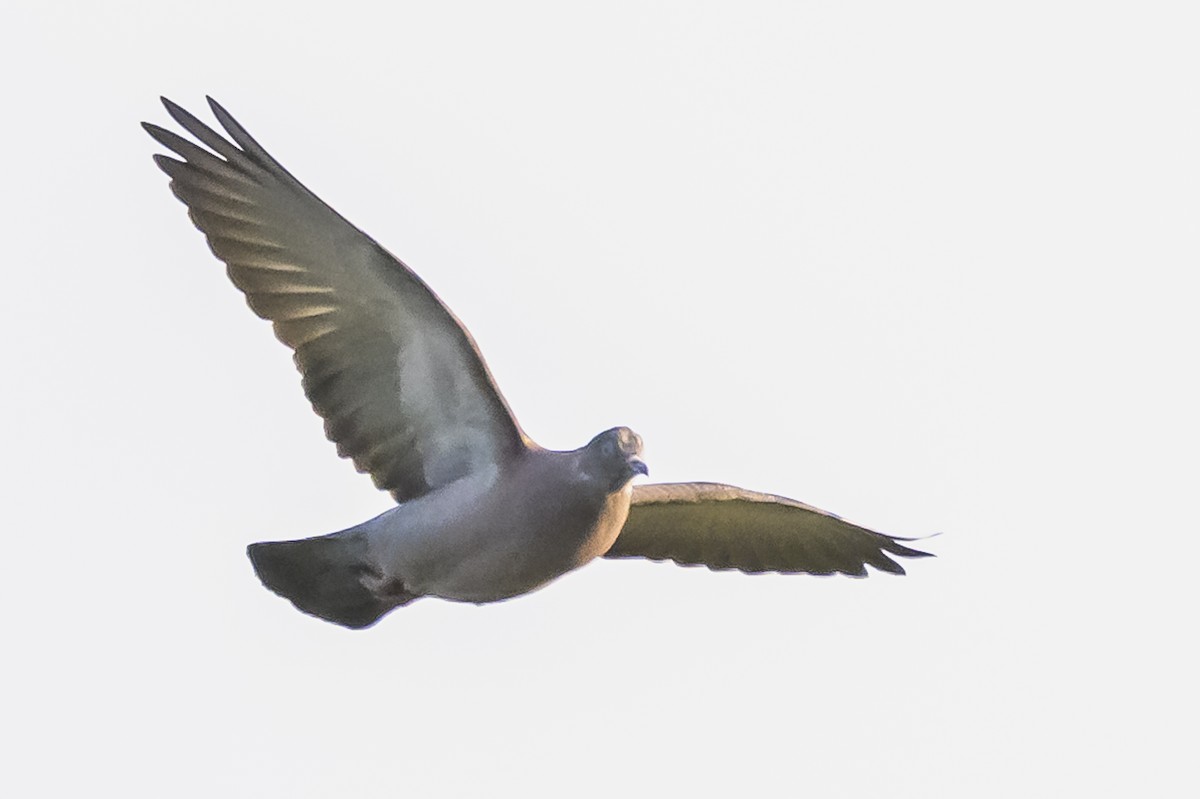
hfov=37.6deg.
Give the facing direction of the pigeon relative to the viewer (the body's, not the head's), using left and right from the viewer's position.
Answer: facing the viewer and to the right of the viewer
